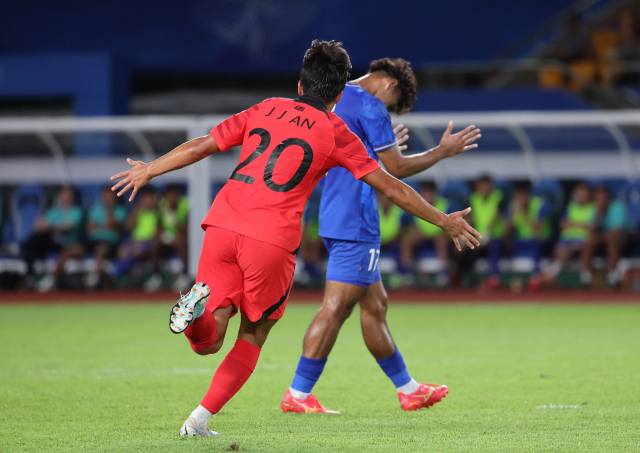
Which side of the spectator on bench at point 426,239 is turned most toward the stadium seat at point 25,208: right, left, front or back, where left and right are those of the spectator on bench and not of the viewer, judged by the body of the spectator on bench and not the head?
right

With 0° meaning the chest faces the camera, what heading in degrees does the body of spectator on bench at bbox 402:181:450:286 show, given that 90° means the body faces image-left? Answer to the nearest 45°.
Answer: approximately 0°

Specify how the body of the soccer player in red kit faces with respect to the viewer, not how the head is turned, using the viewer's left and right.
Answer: facing away from the viewer

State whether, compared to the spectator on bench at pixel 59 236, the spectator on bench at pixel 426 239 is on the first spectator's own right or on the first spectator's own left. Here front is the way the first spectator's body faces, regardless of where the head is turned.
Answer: on the first spectator's own left

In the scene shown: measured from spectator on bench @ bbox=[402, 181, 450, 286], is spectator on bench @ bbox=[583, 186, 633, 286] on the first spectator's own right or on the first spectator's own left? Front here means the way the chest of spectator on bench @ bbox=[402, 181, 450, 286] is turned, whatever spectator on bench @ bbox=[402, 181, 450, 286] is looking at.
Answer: on the first spectator's own left
